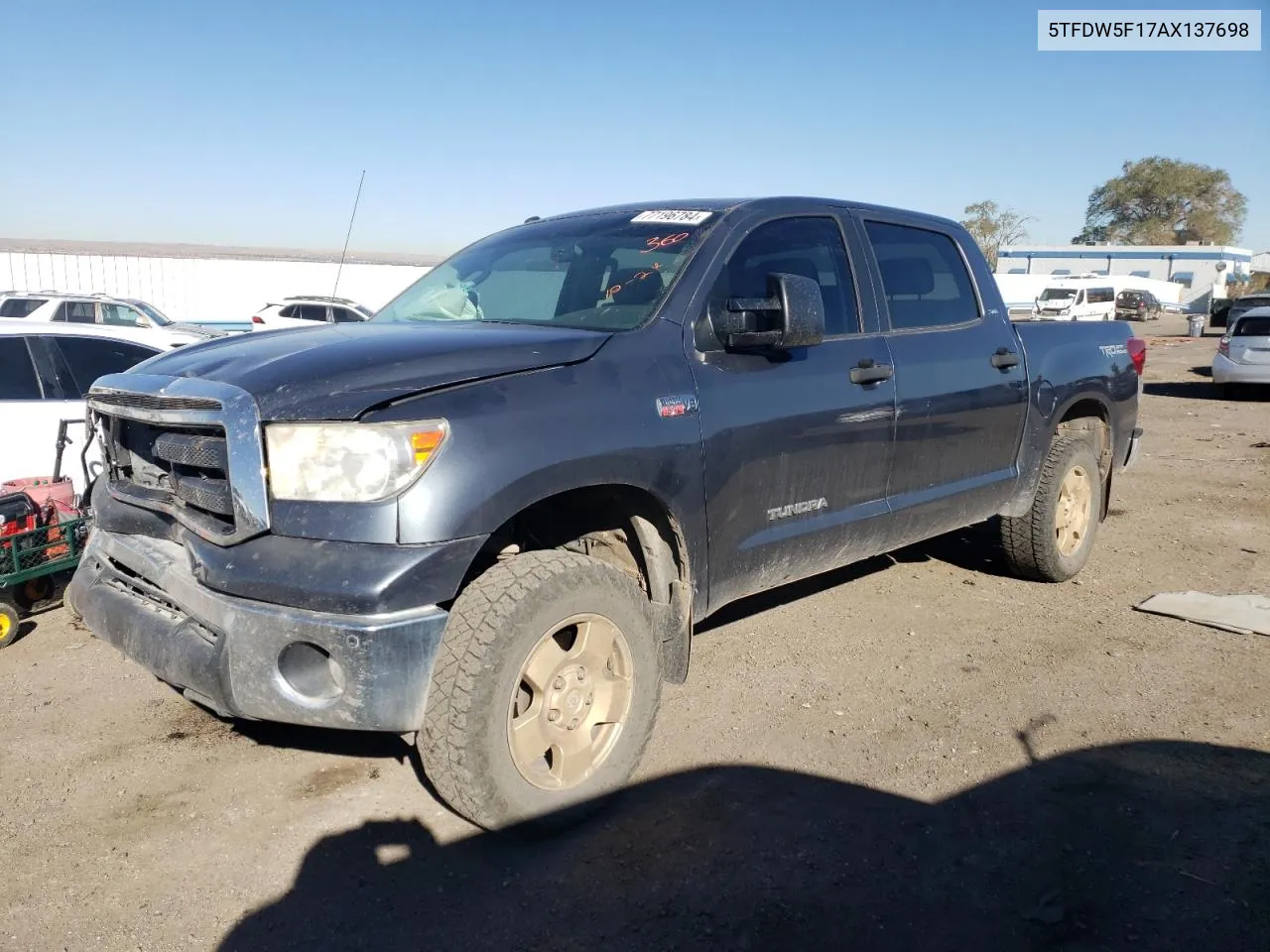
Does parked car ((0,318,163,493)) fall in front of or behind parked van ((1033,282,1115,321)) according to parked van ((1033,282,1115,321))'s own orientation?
in front

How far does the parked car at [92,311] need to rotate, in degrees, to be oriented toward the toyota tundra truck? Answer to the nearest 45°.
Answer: approximately 90° to its right

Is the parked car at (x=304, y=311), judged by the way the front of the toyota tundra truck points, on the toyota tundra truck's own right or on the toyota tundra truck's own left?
on the toyota tundra truck's own right

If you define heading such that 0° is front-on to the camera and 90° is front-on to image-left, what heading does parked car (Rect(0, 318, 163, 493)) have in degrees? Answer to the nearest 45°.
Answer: approximately 270°

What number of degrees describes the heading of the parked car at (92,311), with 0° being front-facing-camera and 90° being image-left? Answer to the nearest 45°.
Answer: approximately 270°

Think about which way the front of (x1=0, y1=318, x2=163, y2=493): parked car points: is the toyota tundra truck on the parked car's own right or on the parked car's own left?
on the parked car's own right

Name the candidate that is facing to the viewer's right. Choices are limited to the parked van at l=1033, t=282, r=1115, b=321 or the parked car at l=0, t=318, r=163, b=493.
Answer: the parked car at l=0, t=318, r=163, b=493

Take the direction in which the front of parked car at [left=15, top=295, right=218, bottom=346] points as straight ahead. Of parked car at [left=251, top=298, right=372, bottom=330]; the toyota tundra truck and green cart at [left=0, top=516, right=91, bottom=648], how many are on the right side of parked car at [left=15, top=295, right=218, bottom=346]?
2

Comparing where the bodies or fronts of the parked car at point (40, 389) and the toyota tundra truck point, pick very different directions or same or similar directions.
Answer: very different directions

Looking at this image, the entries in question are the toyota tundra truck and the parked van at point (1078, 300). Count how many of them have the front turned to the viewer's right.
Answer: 0

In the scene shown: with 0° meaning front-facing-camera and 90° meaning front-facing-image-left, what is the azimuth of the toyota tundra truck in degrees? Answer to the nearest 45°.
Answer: approximately 45°

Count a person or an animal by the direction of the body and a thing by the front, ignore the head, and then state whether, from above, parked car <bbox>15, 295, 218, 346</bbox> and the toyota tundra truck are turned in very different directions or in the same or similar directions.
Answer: very different directions
